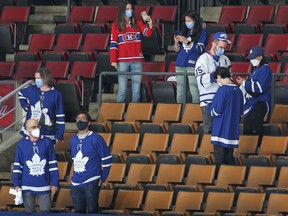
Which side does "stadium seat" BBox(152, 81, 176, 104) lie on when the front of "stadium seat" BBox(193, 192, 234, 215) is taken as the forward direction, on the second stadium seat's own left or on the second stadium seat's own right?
on the second stadium seat's own right

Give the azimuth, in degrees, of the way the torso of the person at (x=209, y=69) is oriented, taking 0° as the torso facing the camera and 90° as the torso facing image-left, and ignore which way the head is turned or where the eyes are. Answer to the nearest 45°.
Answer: approximately 315°

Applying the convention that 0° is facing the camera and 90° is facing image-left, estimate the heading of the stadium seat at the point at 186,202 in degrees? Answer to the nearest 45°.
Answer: approximately 45°

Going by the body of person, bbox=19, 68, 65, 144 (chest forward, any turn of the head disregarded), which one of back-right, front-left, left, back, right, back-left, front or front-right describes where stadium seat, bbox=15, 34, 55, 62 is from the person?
back-right

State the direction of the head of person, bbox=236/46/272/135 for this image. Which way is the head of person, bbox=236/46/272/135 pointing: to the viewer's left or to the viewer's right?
to the viewer's left
